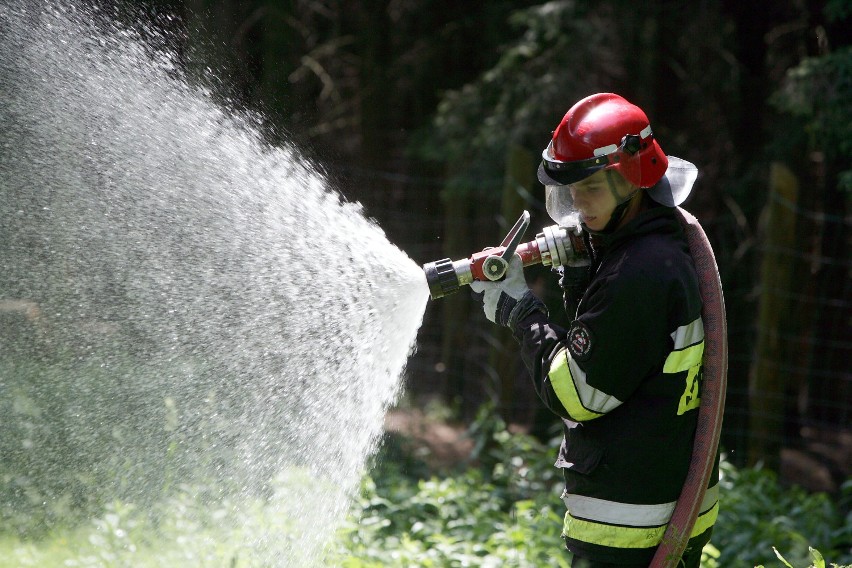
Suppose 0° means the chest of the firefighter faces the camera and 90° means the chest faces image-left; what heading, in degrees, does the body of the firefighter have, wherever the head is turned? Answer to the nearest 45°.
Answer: approximately 90°

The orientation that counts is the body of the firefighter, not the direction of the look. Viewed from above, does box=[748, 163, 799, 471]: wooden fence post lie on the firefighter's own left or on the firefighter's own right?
on the firefighter's own right
